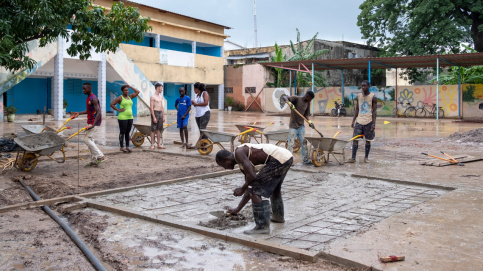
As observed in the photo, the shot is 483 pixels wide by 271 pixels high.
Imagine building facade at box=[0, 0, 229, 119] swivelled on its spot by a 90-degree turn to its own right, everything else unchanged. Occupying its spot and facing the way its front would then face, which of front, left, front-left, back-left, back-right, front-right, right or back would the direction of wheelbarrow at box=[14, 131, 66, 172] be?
front-left

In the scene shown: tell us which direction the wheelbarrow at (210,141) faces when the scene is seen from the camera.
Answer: facing to the left of the viewer

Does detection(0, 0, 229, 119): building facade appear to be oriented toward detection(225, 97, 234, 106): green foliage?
no

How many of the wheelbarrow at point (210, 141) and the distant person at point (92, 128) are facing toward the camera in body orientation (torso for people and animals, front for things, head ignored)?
0

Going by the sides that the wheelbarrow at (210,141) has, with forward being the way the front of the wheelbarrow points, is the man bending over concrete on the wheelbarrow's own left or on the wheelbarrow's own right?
on the wheelbarrow's own left

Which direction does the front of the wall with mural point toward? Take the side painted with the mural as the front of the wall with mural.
toward the camera

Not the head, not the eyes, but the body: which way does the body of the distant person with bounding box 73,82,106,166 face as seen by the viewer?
to the viewer's left

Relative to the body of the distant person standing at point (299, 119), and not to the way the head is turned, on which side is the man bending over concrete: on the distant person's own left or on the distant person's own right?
on the distant person's own right

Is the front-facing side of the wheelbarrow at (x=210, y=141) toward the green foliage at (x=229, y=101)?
no

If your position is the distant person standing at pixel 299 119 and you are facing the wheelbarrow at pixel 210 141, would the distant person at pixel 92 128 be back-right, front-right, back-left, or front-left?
front-left

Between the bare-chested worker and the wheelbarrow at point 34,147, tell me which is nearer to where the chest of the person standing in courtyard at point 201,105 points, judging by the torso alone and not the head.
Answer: the wheelbarrow

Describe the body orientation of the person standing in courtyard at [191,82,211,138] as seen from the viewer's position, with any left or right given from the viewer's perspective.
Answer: facing the viewer and to the left of the viewer

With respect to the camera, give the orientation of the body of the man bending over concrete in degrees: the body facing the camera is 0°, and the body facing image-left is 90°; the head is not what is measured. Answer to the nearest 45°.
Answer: approximately 90°

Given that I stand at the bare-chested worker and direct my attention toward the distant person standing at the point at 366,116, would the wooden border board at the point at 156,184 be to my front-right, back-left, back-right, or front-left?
front-right

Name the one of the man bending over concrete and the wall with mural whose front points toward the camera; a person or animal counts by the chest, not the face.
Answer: the wall with mural

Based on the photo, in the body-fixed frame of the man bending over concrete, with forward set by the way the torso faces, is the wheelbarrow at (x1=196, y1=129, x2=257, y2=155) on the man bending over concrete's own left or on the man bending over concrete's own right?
on the man bending over concrete's own right

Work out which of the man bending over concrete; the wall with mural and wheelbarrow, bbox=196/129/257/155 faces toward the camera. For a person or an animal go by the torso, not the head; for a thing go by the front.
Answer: the wall with mural
